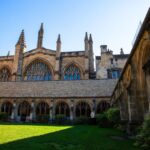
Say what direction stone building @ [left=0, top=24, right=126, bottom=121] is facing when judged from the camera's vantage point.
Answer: facing the viewer
